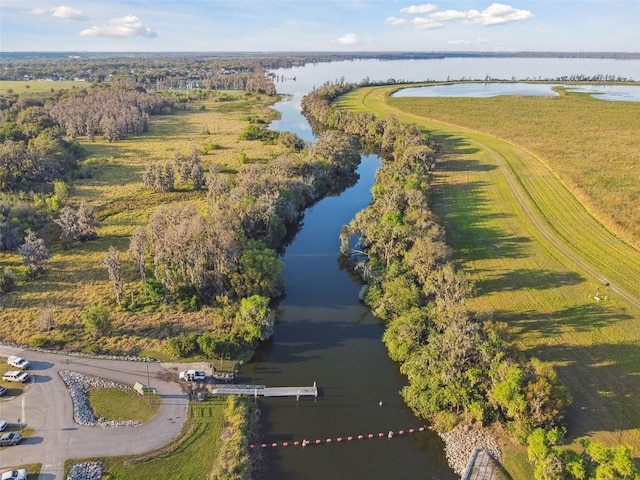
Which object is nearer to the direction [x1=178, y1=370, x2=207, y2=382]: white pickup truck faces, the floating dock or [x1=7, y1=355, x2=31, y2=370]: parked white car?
the parked white car

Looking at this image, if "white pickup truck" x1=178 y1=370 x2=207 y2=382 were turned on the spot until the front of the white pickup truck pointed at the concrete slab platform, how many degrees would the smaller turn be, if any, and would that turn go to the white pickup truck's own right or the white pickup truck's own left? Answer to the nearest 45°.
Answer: approximately 135° to the white pickup truck's own left

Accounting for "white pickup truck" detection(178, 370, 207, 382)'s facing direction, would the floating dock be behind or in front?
behind

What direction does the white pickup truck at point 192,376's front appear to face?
to the viewer's left

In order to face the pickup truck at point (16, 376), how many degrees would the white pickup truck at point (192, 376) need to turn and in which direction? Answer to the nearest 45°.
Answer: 0° — it already faces it

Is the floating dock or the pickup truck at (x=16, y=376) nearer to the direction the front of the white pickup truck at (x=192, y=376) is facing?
the pickup truck at (x=16, y=376)

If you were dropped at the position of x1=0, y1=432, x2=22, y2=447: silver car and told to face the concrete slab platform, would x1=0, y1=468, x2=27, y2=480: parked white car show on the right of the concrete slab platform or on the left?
right

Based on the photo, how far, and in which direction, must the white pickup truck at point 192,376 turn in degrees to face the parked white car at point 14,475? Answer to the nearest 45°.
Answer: approximately 45° to its left
